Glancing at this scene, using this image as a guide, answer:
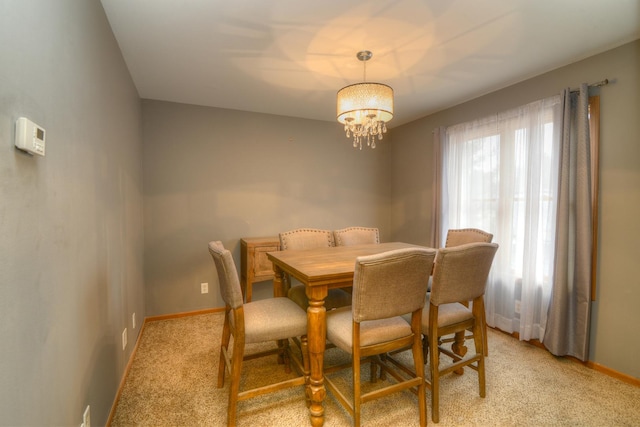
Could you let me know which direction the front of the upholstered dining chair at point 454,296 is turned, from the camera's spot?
facing away from the viewer and to the left of the viewer

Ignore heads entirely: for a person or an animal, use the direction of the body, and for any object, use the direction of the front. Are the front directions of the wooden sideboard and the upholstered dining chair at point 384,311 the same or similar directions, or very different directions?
very different directions

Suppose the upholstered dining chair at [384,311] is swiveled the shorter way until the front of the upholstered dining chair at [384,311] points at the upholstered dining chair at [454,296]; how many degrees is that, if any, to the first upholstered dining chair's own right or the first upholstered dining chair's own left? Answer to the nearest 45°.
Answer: approximately 90° to the first upholstered dining chair's own right

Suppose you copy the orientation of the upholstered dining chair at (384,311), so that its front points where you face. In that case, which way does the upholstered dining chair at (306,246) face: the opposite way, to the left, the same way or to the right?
the opposite way

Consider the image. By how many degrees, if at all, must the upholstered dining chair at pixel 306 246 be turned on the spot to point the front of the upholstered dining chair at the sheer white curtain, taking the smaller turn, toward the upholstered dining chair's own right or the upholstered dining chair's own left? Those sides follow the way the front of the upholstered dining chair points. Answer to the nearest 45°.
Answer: approximately 45° to the upholstered dining chair's own left

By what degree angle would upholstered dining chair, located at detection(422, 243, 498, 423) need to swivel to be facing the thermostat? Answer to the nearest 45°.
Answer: approximately 90° to its left

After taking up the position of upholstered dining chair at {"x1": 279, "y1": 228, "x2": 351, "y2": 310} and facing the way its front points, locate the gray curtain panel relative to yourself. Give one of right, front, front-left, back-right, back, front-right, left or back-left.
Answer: front-left

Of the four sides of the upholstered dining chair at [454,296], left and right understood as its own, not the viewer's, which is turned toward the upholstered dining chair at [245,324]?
left

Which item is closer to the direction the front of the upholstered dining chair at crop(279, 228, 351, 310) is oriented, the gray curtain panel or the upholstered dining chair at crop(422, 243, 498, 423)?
the upholstered dining chair

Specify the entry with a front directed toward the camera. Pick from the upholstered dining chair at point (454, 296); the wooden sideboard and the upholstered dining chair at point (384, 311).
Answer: the wooden sideboard

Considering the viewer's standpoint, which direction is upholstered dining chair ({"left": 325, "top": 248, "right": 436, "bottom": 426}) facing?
facing away from the viewer and to the left of the viewer

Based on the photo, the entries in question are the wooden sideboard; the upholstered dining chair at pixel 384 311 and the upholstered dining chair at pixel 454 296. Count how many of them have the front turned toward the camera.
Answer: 1

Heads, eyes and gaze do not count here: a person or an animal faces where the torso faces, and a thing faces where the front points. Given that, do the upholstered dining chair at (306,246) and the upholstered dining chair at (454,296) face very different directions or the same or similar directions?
very different directions

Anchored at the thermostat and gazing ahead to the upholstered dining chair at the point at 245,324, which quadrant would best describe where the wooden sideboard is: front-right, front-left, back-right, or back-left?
front-left

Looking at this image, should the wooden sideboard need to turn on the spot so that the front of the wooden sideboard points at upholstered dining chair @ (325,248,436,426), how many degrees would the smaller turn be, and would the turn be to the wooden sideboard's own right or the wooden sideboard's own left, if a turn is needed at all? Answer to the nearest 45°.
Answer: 0° — it already faces it

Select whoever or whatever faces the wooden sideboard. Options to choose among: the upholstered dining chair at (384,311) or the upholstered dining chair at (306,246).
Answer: the upholstered dining chair at (384,311)

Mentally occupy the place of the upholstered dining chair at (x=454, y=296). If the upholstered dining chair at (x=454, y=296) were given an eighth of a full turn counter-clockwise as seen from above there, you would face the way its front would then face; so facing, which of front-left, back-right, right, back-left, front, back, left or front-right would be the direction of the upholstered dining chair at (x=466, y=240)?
right

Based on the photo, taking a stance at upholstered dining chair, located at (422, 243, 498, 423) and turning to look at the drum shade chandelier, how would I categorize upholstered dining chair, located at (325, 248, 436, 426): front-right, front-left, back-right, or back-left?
front-left

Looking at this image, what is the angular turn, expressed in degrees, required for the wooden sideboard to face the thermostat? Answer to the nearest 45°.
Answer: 0° — it already faces it

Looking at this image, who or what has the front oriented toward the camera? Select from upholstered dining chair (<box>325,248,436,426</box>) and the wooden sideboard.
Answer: the wooden sideboard

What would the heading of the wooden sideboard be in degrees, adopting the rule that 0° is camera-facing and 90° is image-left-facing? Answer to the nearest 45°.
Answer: approximately 0°
